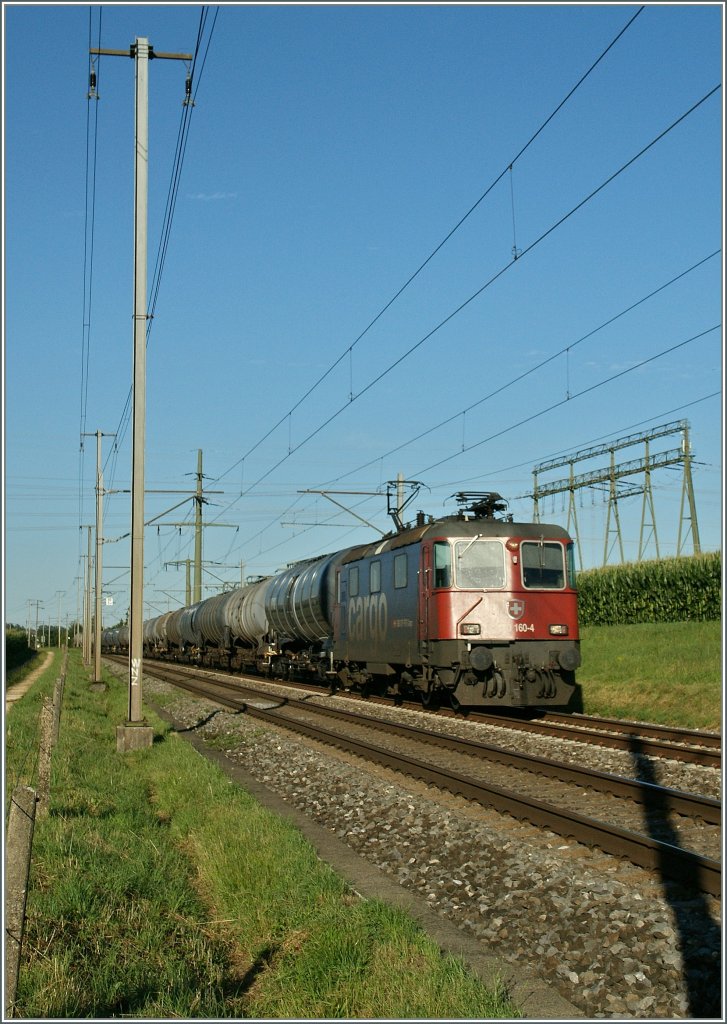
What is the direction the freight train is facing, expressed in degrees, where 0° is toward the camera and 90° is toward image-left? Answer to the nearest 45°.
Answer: approximately 315°
